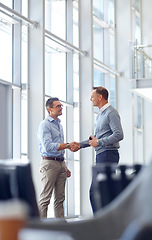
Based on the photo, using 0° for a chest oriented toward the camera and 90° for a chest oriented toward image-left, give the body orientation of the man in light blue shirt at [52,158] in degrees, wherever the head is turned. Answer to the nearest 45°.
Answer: approximately 315°

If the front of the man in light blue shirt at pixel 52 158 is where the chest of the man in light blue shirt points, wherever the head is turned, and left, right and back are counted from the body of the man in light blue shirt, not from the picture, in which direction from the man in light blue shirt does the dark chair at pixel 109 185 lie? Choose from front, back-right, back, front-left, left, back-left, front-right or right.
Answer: front-right

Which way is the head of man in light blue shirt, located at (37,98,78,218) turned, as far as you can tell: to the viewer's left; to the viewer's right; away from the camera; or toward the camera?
to the viewer's right
